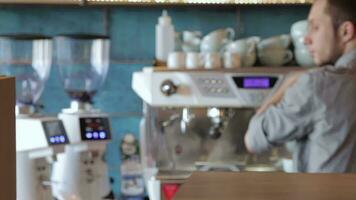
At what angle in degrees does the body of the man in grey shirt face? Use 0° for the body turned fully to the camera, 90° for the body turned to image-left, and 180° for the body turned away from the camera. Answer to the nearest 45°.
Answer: approximately 135°

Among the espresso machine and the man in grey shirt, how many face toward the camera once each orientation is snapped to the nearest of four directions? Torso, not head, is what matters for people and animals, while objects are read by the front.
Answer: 1

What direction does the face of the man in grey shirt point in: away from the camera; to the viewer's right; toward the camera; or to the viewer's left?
to the viewer's left

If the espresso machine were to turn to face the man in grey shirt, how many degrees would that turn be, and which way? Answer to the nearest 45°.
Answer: approximately 45° to its left

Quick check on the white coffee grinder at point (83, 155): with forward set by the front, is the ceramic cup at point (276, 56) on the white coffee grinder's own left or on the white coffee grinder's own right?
on the white coffee grinder's own left

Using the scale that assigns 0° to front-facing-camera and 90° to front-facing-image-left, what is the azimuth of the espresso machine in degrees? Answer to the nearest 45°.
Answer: approximately 0°

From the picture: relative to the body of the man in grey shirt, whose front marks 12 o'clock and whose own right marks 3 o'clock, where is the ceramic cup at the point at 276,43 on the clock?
The ceramic cup is roughly at 1 o'clock from the man in grey shirt.

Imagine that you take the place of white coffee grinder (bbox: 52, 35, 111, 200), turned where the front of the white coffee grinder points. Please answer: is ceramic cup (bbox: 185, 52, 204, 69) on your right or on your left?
on your left

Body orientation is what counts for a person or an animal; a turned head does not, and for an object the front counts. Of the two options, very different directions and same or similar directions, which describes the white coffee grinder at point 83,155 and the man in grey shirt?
very different directions

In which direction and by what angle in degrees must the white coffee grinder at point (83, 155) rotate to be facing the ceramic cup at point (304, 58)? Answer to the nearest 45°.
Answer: approximately 45° to its left
